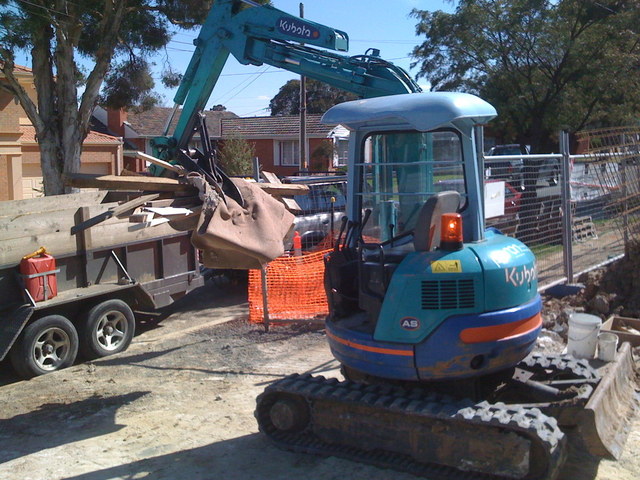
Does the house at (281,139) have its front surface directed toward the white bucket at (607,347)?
yes

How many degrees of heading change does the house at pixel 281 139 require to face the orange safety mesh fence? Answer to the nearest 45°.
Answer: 0° — it already faces it

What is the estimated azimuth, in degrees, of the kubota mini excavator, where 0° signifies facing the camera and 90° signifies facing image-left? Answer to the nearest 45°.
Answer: approximately 135°

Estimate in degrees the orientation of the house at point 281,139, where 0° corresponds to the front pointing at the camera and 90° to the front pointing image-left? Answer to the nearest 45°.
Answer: approximately 0°

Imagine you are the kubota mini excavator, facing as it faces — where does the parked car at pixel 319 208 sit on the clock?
The parked car is roughly at 1 o'clock from the kubota mini excavator.

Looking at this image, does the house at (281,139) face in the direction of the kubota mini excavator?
yes

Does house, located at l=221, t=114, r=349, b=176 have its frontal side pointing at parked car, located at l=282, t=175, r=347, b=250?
yes

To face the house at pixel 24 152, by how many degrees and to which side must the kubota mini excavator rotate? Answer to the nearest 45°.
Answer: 0° — it already faces it

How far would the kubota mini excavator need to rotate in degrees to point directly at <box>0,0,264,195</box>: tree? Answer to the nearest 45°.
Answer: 0° — it already faces it

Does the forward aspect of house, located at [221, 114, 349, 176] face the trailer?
yes

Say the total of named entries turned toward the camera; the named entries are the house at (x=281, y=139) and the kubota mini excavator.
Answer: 1
